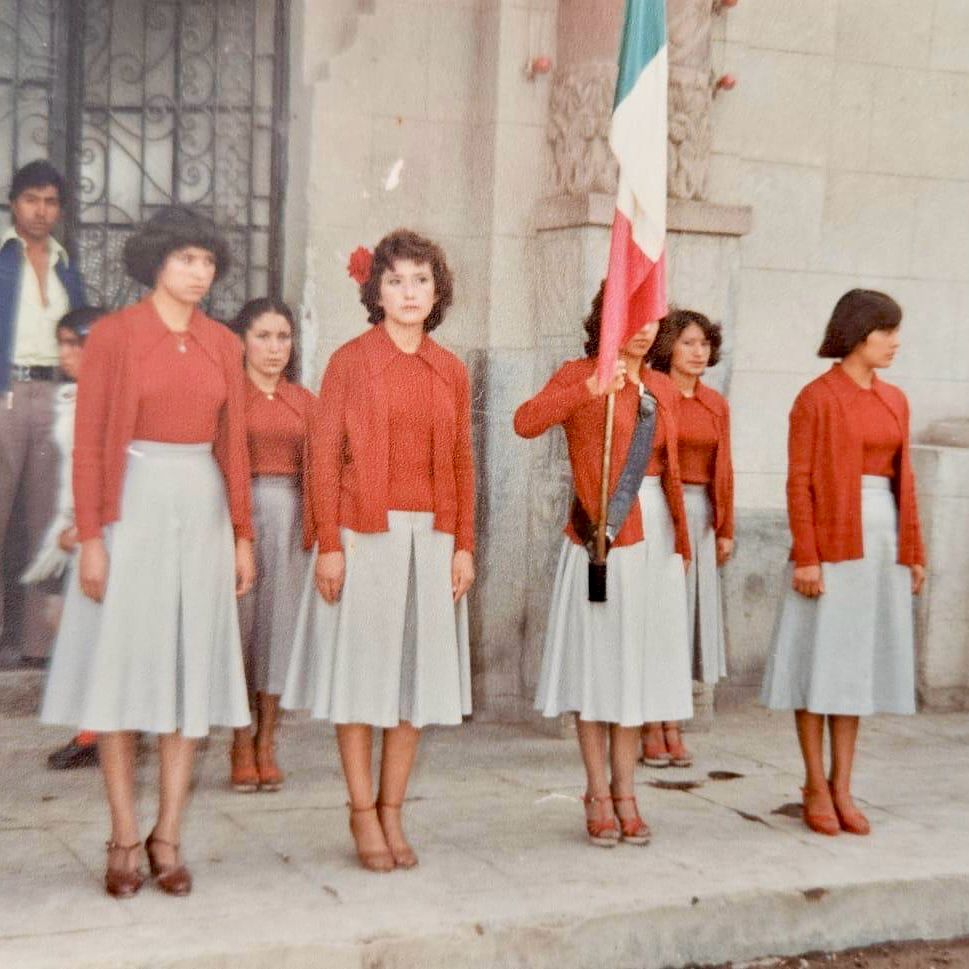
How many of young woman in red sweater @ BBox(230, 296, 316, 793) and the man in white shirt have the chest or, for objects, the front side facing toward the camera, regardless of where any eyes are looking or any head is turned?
2

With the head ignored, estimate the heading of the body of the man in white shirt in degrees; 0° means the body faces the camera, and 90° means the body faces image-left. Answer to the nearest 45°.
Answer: approximately 0°

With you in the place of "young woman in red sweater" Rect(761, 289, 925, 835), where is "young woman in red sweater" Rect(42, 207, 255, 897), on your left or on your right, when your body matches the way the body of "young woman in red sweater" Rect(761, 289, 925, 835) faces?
on your right

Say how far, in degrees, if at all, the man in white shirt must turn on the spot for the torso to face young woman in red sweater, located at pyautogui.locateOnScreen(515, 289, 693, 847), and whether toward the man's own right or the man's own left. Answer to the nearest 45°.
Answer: approximately 45° to the man's own left

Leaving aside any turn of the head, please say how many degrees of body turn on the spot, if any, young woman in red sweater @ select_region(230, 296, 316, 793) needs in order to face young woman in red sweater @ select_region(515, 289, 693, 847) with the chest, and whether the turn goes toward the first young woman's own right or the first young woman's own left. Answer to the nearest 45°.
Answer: approximately 45° to the first young woman's own left

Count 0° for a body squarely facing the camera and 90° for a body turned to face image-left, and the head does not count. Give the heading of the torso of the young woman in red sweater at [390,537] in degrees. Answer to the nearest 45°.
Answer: approximately 315°

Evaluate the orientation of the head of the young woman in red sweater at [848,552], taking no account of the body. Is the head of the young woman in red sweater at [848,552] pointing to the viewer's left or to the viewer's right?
to the viewer's right

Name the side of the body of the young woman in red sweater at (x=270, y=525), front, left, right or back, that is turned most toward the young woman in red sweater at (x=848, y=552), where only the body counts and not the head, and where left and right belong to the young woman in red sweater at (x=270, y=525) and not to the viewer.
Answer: left

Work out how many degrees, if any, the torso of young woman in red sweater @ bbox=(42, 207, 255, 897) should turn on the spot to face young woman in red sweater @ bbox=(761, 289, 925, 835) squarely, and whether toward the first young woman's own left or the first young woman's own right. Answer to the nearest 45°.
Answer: approximately 45° to the first young woman's own left

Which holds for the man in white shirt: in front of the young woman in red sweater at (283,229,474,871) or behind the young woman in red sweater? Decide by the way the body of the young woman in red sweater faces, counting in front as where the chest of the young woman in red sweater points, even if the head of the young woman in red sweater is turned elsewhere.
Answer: behind
